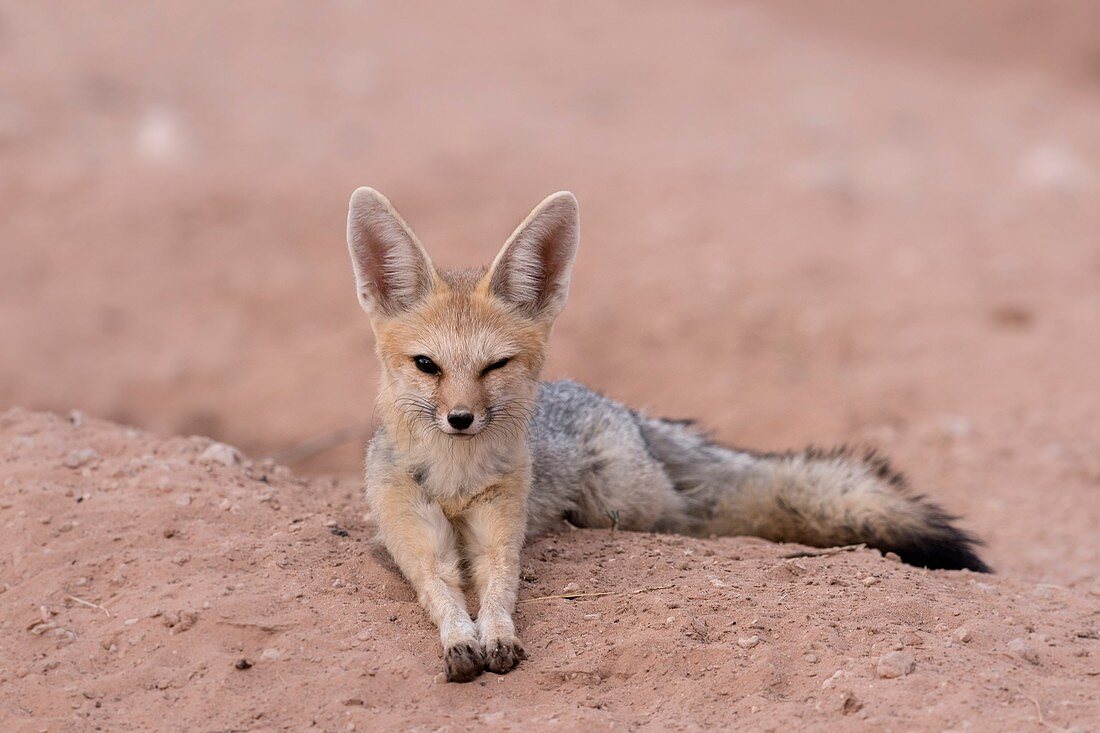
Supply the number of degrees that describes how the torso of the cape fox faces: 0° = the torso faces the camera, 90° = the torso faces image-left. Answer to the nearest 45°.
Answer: approximately 45°

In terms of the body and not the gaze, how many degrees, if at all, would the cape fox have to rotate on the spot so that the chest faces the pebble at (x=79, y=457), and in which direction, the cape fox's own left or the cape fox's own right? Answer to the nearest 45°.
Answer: approximately 45° to the cape fox's own right

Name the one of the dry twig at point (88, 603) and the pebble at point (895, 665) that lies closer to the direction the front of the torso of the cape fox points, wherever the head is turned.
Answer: the dry twig

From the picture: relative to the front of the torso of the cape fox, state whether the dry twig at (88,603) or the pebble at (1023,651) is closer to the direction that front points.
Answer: the dry twig

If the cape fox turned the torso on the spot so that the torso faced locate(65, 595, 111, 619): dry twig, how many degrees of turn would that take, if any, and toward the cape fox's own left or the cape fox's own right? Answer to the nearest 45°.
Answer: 0° — it already faces it

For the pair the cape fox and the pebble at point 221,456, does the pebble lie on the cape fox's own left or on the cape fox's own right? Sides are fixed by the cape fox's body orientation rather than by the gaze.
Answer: on the cape fox's own right

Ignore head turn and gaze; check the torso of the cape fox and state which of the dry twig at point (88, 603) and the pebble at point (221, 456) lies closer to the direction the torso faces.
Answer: the dry twig

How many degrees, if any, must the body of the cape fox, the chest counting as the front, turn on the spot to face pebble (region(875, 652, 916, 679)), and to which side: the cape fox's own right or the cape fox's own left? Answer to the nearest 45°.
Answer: approximately 90° to the cape fox's own left
